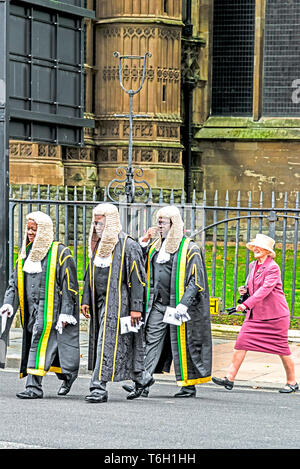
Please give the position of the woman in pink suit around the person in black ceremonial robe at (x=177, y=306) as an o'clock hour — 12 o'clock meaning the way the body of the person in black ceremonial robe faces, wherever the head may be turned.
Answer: The woman in pink suit is roughly at 7 o'clock from the person in black ceremonial robe.

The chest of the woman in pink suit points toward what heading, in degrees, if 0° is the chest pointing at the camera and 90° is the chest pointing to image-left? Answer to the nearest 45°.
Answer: approximately 90°

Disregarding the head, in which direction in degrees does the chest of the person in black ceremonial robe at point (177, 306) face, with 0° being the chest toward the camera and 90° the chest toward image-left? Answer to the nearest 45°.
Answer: approximately 45°

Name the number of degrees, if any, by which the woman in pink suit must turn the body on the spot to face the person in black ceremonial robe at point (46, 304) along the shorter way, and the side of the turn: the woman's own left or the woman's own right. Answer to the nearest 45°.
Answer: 0° — they already face them

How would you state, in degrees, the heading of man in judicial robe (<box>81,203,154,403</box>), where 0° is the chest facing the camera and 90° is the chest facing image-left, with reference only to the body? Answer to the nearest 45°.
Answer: approximately 45°

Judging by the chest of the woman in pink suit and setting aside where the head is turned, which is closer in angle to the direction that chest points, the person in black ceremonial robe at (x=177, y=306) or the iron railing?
the person in black ceremonial robe

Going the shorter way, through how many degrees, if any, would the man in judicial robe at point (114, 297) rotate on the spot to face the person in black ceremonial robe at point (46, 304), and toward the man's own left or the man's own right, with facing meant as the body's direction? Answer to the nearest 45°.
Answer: approximately 45° to the man's own right
